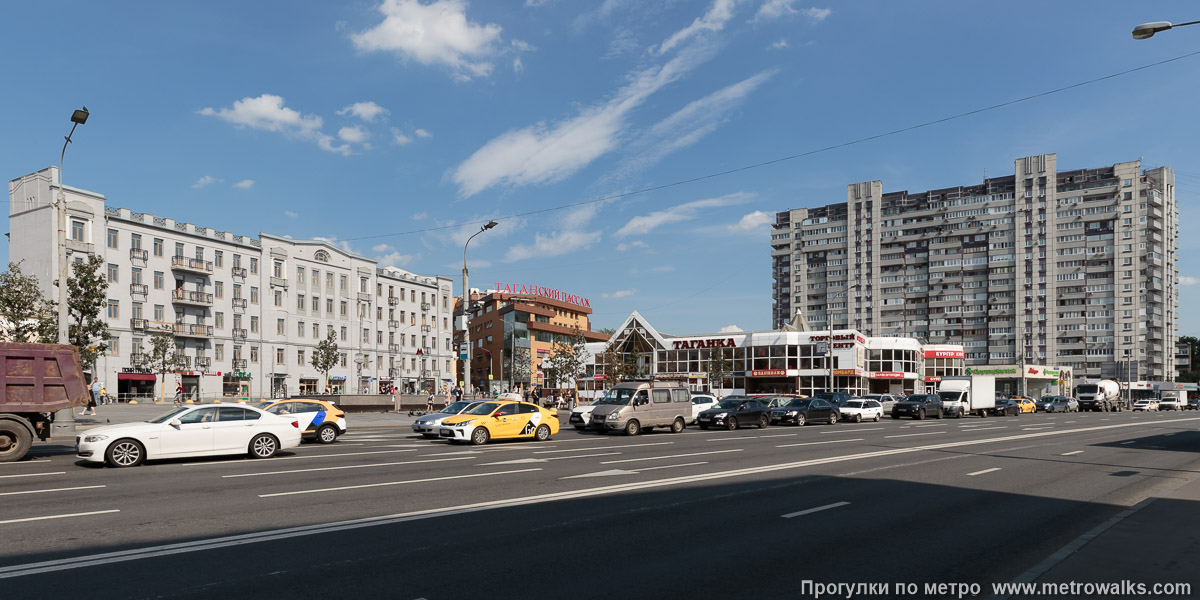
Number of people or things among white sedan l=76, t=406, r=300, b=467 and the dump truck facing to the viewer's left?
2

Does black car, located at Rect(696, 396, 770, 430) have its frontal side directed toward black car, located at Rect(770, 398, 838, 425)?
no

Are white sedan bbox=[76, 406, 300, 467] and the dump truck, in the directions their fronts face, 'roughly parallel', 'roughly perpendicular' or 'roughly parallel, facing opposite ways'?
roughly parallel

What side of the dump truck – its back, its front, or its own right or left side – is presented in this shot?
left

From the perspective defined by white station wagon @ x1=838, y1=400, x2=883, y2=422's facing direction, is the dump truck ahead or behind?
ahead

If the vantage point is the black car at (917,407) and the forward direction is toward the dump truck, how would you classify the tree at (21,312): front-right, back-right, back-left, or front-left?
front-right

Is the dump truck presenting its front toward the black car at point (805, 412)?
no

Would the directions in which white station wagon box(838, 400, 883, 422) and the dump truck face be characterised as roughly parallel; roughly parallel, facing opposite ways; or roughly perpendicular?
roughly parallel

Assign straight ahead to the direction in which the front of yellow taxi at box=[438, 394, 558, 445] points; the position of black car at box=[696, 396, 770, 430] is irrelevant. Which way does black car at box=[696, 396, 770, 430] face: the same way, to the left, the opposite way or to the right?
the same way

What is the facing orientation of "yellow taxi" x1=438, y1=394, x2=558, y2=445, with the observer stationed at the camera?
facing the viewer and to the left of the viewer

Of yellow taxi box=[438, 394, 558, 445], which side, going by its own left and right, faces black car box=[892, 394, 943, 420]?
back

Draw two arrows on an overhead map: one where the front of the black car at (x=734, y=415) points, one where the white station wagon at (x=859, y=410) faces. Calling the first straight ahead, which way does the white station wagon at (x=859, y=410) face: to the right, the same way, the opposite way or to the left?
the same way

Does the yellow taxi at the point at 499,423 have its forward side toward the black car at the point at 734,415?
no

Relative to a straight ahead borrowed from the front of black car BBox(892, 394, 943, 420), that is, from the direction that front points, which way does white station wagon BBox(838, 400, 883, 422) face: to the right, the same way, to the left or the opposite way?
the same way

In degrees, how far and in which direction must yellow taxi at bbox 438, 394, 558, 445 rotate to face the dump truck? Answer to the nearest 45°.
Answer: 0° — it already faces it

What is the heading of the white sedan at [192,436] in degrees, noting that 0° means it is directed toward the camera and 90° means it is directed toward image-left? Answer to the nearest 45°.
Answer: approximately 90°
